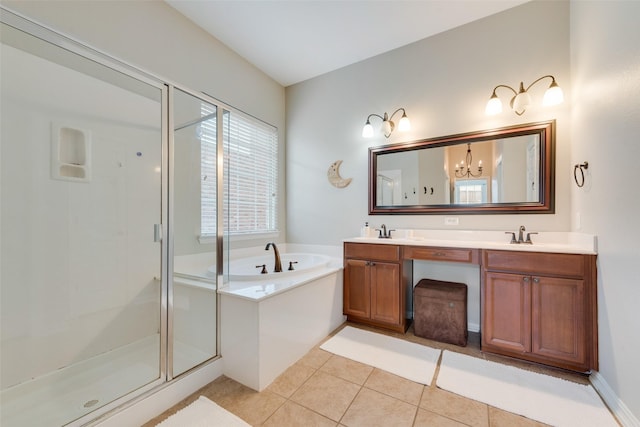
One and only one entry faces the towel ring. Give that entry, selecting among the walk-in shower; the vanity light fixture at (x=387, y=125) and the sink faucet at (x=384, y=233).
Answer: the walk-in shower

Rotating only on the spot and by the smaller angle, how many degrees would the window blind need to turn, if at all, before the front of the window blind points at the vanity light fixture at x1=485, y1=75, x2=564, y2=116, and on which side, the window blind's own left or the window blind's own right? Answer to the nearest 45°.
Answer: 0° — it already faces it

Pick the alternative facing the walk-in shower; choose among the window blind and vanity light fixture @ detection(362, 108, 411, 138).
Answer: the vanity light fixture

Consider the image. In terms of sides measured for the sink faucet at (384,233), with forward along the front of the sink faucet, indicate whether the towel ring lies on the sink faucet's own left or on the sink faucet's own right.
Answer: on the sink faucet's own left

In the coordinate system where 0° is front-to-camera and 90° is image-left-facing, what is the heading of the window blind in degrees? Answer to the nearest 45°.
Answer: approximately 315°

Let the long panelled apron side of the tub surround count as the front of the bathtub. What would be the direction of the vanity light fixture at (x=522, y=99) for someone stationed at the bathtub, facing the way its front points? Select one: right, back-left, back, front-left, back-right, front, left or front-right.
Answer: front-left

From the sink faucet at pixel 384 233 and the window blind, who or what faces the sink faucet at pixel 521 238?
the window blind

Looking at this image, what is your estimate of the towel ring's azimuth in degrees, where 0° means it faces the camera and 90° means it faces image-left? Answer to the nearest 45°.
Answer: approximately 45°

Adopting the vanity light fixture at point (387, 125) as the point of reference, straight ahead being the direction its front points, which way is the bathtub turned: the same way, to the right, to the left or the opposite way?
to the left

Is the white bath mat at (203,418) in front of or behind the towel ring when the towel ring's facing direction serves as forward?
in front

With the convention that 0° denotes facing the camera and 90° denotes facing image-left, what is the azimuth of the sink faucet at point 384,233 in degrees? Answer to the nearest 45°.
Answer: approximately 45°

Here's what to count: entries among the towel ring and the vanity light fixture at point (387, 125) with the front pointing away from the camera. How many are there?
0

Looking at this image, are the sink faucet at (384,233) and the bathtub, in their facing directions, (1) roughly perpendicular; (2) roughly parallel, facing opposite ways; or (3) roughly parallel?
roughly perpendicular
